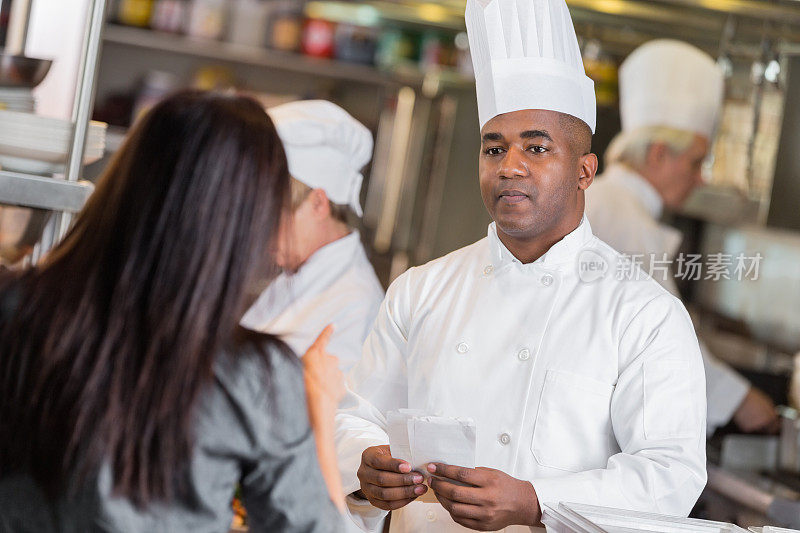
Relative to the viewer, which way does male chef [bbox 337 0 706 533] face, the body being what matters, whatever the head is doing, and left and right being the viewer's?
facing the viewer and to the left of the viewer

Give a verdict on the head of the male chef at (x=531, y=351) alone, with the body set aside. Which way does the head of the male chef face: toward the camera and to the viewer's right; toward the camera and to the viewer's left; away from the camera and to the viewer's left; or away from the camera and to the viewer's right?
toward the camera and to the viewer's left

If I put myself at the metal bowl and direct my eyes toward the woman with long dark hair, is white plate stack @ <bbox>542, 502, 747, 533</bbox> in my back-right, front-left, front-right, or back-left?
front-left

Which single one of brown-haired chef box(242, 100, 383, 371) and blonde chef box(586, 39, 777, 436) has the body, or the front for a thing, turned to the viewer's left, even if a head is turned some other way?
brown-haired chef box(242, 100, 383, 371)

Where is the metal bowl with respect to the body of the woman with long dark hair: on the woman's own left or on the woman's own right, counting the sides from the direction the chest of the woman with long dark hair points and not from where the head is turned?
on the woman's own left

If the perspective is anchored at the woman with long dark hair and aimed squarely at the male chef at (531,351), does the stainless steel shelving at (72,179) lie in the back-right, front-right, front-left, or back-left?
front-left

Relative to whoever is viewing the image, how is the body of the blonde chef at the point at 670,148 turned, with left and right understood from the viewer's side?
facing to the right of the viewer

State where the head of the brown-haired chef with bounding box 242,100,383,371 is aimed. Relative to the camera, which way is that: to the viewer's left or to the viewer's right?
to the viewer's left

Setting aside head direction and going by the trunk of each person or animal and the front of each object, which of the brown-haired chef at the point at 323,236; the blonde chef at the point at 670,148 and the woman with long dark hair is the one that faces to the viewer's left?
the brown-haired chef at the point at 323,236

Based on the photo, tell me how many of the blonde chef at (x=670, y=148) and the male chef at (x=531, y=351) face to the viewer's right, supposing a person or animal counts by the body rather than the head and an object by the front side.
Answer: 1

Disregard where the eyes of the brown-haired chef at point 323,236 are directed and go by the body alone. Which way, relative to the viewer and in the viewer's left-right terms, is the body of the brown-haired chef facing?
facing to the left of the viewer

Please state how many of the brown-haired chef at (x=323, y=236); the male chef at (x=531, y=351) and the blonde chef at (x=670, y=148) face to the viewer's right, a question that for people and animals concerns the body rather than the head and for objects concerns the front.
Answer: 1

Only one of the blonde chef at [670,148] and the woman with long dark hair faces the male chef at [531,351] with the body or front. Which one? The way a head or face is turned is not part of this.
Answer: the woman with long dark hair

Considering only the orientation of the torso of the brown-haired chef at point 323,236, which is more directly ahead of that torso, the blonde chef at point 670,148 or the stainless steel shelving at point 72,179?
the stainless steel shelving

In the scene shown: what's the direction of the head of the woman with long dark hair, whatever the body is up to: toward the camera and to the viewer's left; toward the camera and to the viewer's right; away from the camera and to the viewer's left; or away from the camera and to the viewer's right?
away from the camera and to the viewer's right

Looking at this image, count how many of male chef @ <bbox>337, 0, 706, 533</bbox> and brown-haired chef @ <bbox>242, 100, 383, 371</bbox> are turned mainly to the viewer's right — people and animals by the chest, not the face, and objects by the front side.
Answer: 0

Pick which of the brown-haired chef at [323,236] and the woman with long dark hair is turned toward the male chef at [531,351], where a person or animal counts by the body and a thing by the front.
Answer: the woman with long dark hair

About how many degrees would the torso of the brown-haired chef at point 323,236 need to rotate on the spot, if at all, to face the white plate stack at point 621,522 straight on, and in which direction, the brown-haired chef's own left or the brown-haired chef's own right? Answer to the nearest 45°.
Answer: approximately 90° to the brown-haired chef's own left

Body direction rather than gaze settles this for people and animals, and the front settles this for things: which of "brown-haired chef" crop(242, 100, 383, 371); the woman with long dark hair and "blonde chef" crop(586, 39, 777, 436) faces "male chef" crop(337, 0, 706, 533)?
the woman with long dark hair

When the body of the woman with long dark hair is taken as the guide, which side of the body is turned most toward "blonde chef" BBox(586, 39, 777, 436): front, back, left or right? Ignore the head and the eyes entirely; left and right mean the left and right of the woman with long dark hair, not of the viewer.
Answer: front

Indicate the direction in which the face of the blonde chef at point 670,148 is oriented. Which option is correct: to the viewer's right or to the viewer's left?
to the viewer's right
